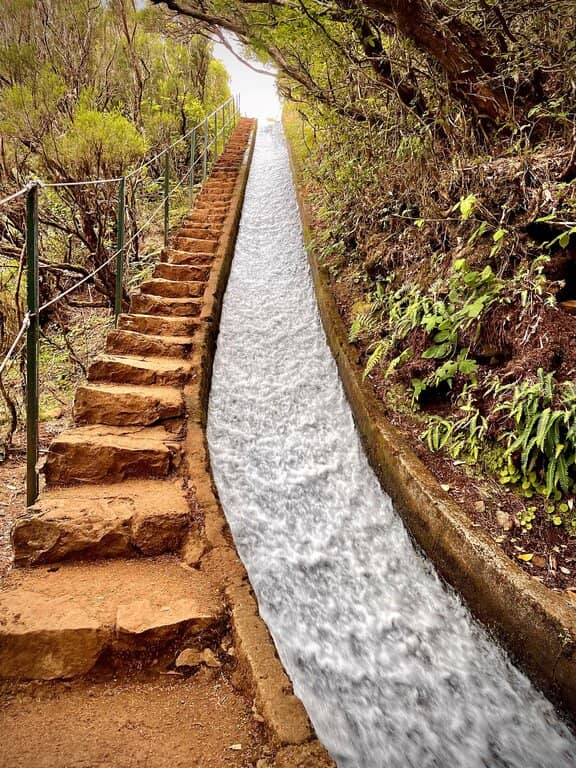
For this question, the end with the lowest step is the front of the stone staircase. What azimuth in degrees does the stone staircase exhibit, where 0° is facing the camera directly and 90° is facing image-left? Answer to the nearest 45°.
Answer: approximately 0°

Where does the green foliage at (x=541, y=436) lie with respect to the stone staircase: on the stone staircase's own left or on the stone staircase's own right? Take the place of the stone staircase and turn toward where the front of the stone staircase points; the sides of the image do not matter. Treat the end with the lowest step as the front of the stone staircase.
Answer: on the stone staircase's own left

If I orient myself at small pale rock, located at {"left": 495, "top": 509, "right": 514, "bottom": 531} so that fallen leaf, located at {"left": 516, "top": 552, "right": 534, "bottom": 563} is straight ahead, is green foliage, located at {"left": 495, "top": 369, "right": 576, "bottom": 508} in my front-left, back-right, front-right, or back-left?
back-left

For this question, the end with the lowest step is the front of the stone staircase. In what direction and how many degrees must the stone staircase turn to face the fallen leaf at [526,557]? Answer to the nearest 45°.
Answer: approximately 90° to its left

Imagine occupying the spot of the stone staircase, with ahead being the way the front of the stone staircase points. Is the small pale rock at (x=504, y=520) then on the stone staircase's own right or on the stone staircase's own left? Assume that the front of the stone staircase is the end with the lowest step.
on the stone staircase's own left
